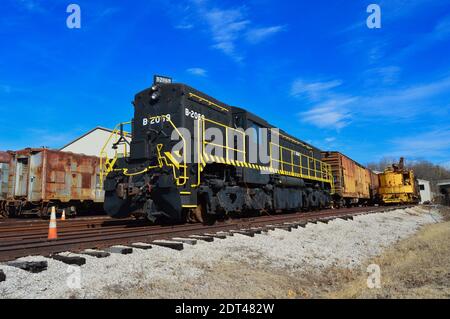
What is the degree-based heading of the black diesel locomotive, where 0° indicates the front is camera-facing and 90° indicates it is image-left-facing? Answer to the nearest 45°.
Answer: approximately 45°

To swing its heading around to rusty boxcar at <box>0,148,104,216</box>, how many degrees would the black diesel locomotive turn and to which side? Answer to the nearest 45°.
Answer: approximately 90° to its right

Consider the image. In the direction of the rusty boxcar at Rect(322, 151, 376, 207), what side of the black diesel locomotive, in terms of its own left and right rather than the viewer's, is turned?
back

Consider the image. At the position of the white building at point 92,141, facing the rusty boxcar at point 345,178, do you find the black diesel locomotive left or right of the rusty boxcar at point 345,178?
right

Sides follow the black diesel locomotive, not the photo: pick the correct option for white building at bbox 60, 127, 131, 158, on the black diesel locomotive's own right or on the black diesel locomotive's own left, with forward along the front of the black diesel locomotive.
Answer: on the black diesel locomotive's own right

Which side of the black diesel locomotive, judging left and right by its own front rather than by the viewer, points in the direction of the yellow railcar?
back
